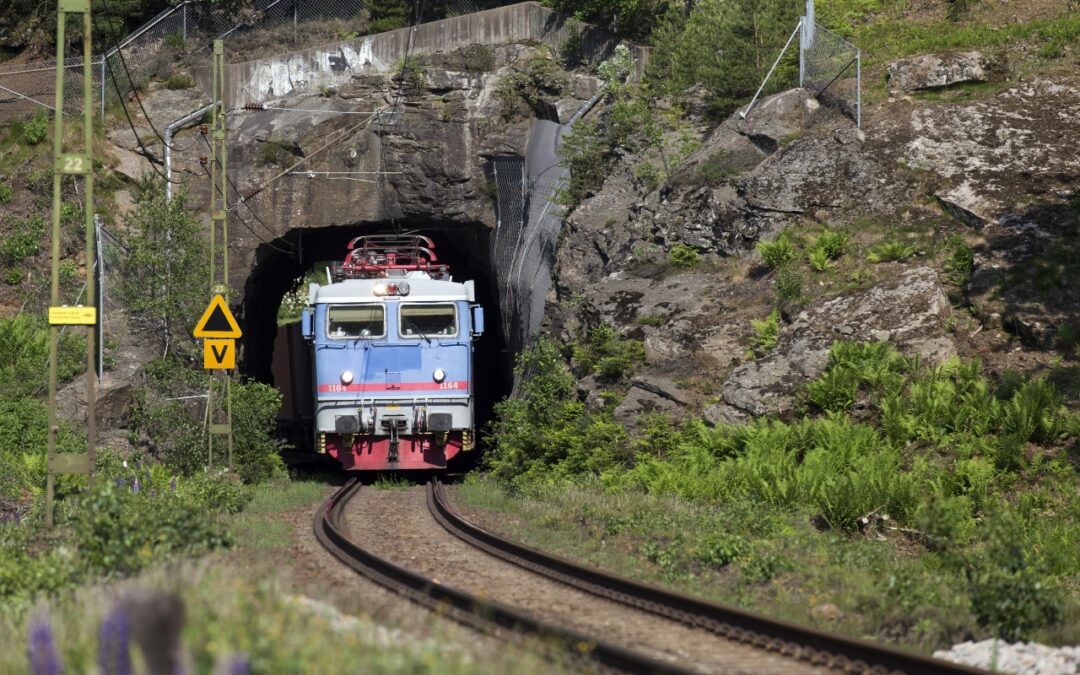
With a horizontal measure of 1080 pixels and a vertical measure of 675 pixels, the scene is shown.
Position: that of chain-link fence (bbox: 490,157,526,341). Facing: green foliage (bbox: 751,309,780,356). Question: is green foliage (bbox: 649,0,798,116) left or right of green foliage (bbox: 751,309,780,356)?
left

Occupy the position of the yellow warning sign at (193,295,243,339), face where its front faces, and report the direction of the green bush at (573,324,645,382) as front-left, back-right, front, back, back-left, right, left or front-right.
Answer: left

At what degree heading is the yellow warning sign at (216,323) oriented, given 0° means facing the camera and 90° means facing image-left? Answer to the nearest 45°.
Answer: approximately 0°

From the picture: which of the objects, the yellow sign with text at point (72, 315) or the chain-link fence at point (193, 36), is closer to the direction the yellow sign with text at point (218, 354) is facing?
the yellow sign with text

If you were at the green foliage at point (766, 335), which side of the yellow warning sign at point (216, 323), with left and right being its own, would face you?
left

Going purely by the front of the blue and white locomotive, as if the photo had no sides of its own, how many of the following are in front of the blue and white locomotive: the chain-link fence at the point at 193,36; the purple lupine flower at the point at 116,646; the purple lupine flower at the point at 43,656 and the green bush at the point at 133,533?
3

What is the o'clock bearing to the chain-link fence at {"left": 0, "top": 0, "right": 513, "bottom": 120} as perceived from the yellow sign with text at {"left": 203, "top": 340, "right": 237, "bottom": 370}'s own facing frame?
The chain-link fence is roughly at 6 o'clock from the yellow sign with text.

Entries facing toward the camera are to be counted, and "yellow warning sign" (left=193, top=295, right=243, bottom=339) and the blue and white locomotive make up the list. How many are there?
2
